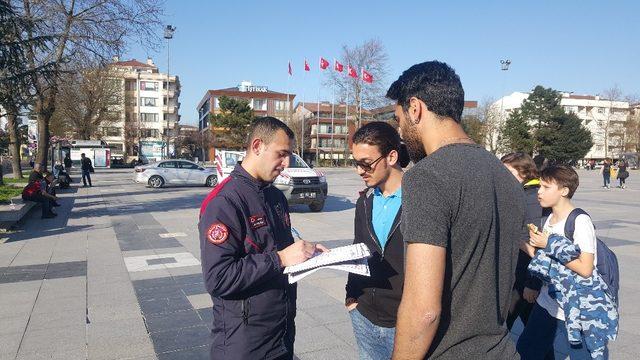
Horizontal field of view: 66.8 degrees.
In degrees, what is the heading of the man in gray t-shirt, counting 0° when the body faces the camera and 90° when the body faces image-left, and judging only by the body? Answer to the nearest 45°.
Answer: approximately 135°

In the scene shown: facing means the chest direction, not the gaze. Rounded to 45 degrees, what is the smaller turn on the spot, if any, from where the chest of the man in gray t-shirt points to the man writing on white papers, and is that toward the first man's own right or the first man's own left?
0° — they already face them

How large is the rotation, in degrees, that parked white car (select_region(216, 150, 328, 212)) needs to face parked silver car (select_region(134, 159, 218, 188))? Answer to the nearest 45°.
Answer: approximately 180°

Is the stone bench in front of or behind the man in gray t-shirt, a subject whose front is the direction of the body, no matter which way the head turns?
in front

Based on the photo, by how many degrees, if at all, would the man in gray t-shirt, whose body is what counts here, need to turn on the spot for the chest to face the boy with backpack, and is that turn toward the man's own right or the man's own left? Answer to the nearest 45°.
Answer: approximately 90° to the man's own right

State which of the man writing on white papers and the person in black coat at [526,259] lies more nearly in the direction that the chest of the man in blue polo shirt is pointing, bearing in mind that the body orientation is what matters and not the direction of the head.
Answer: the man writing on white papers

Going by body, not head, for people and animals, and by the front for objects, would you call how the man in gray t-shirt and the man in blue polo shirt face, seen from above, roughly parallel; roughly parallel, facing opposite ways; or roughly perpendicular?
roughly perpendicular

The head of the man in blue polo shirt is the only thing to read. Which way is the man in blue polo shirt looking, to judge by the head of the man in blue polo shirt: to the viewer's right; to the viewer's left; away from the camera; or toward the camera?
to the viewer's left
